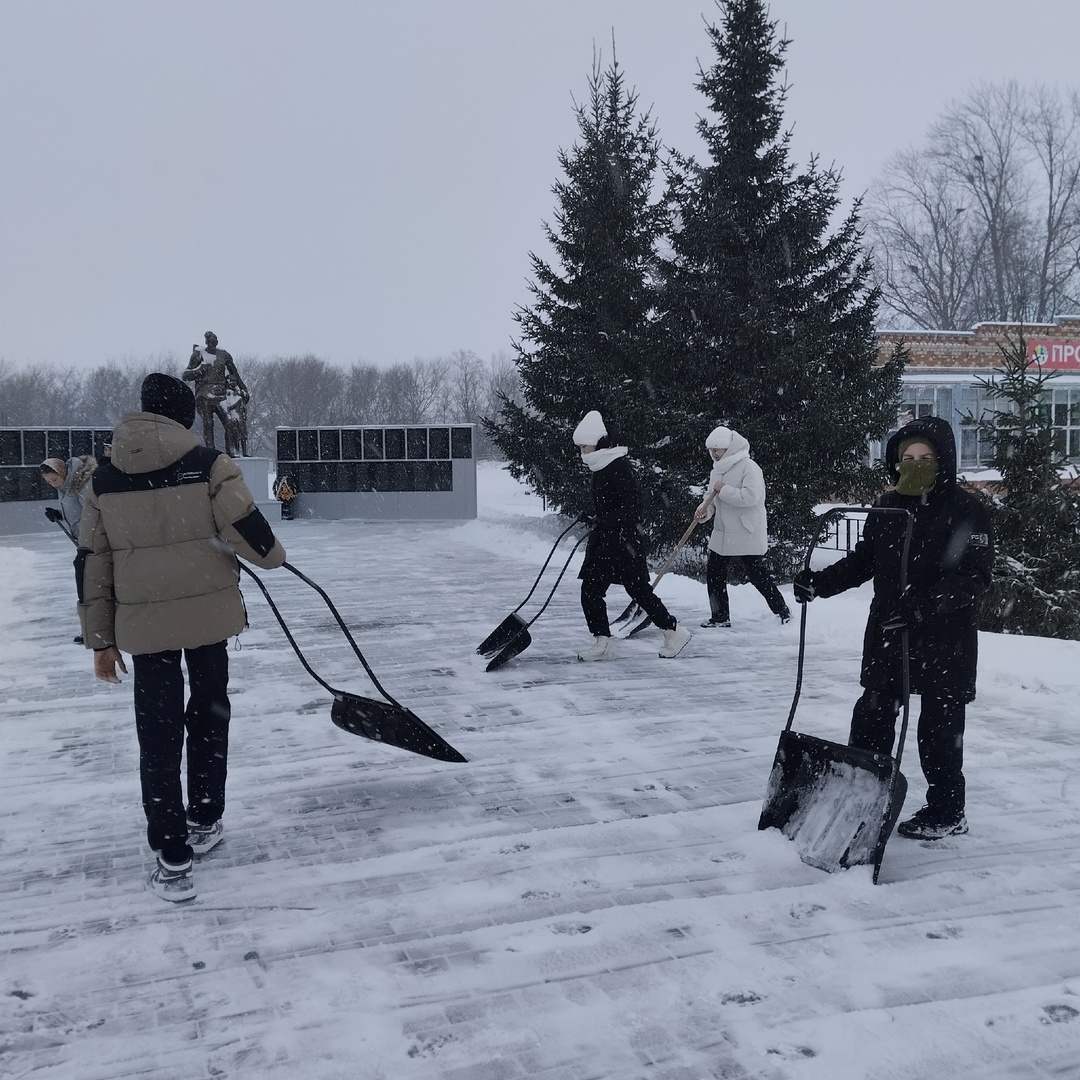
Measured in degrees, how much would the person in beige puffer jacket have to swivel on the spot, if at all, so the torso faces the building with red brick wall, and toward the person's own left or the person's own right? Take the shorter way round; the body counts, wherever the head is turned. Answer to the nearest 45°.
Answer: approximately 45° to the person's own right

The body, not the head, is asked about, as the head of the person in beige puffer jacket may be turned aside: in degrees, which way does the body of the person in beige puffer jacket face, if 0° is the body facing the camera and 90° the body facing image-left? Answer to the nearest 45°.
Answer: approximately 180°

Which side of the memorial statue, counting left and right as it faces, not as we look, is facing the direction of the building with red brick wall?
left

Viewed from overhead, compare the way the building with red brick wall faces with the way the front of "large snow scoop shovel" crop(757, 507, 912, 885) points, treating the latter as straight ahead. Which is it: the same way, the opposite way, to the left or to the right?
the same way

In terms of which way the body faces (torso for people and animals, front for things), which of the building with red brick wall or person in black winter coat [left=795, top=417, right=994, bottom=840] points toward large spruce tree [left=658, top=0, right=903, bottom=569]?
the building with red brick wall

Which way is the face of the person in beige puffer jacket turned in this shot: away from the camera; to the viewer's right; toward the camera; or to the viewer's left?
away from the camera

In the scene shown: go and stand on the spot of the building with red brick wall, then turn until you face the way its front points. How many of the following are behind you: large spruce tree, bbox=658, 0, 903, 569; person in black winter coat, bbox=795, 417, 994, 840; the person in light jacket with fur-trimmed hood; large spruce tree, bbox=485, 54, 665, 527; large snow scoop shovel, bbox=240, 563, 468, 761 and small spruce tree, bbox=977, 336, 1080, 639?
0

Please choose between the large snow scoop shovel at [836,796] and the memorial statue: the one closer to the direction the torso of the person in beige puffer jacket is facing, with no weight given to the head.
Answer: the memorial statue

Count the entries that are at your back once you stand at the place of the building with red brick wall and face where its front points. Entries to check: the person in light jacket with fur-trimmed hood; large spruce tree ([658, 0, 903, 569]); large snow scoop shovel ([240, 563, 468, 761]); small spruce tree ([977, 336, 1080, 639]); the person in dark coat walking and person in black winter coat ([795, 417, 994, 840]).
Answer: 0

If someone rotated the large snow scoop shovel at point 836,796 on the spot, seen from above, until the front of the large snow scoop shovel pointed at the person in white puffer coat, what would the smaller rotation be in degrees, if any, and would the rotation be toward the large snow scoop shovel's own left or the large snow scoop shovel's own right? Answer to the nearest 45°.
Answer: approximately 180°

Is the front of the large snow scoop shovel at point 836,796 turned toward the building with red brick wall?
no

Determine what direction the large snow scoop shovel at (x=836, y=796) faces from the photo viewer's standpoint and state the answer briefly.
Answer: facing the viewer

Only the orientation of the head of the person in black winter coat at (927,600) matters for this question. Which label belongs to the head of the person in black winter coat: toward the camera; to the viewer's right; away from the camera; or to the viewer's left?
toward the camera
